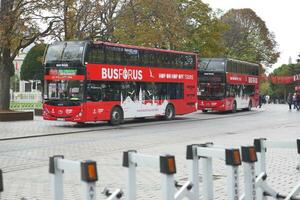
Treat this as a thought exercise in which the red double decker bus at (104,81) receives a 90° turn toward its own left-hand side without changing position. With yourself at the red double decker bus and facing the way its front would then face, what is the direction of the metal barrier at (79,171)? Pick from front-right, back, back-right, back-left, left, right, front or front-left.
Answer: front-right

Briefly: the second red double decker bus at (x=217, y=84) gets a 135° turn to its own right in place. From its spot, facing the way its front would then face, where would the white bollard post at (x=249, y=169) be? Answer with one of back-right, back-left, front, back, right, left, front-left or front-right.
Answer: back

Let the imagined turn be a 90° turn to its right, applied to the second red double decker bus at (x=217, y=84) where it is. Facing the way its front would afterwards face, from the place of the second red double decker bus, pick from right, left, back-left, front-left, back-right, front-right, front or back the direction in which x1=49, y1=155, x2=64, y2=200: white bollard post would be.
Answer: back-left

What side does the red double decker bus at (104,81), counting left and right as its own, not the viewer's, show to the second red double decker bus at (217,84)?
back

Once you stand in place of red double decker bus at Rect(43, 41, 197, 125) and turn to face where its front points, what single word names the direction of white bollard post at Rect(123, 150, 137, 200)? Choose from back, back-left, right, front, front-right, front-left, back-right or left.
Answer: front-left

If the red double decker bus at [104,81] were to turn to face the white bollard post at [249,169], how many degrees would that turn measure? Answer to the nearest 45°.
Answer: approximately 45° to its left

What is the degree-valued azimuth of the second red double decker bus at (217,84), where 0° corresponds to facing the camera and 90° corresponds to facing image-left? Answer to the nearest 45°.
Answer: approximately 45°

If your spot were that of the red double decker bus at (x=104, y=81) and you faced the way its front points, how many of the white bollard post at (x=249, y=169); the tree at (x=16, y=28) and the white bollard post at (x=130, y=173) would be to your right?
1

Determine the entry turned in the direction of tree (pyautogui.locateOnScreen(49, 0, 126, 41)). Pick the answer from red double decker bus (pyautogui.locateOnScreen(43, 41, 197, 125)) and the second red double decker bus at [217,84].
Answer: the second red double decker bus

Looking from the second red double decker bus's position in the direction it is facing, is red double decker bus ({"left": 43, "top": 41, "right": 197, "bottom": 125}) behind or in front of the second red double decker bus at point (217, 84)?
in front

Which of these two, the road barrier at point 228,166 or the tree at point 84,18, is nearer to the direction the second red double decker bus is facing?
the road barrier

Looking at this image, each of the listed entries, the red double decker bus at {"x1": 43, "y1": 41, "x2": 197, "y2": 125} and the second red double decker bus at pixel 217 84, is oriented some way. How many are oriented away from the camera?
0

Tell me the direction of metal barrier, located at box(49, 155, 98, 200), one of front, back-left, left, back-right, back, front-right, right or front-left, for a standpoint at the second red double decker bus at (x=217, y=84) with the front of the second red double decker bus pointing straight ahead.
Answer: front-left

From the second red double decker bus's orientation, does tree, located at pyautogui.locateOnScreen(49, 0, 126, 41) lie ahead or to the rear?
ahead
